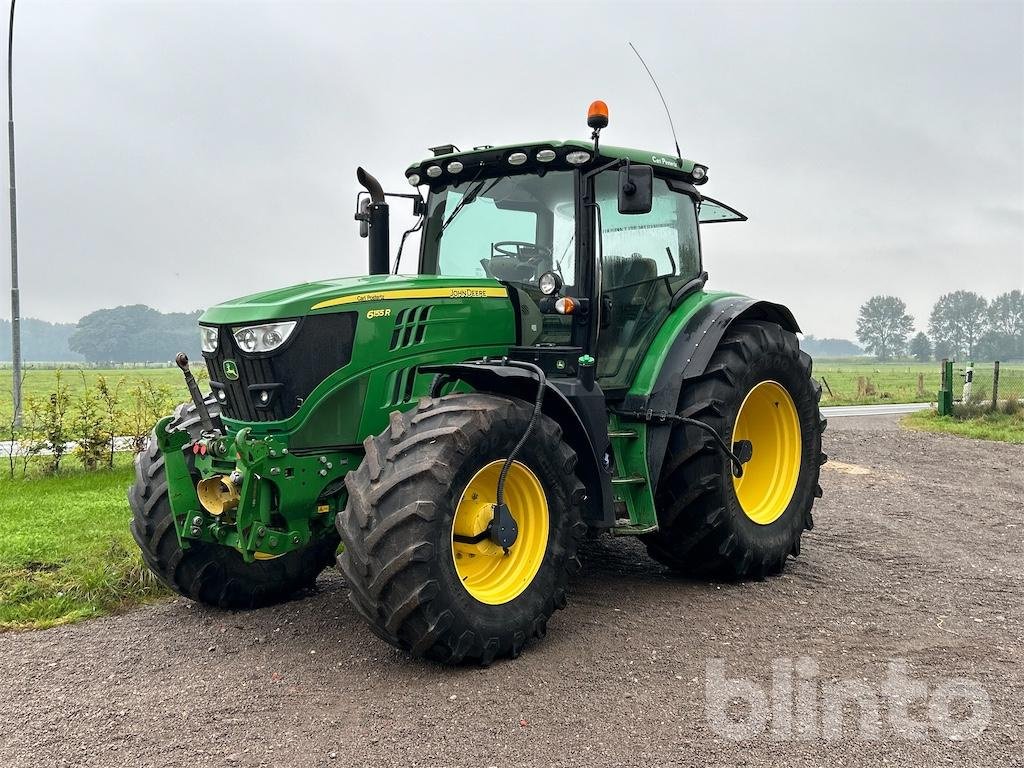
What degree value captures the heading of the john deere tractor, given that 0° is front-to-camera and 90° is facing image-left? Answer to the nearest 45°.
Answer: approximately 45°

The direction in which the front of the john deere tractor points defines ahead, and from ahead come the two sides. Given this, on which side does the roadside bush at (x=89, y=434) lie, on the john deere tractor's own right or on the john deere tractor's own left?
on the john deere tractor's own right

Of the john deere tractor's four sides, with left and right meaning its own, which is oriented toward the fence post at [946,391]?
back

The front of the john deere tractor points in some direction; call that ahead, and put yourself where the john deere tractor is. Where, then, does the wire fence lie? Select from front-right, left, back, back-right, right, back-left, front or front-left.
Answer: back

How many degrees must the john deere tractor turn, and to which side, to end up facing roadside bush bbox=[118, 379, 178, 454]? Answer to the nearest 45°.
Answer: approximately 90° to its right

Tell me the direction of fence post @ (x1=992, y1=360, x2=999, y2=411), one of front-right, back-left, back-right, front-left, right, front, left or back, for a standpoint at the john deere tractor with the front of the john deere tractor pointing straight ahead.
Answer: back

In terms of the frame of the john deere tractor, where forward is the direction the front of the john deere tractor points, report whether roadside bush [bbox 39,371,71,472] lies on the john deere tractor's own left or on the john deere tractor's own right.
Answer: on the john deere tractor's own right
